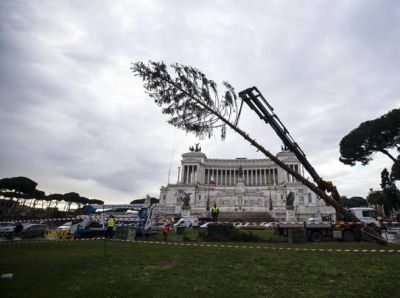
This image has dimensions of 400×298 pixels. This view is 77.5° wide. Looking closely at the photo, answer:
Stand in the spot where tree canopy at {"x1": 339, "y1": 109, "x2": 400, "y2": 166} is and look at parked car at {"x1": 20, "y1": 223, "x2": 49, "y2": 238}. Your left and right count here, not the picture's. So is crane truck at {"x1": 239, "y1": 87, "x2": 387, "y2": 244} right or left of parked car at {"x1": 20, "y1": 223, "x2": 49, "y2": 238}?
left

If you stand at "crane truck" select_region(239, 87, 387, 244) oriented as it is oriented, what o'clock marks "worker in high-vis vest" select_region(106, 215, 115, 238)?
The worker in high-vis vest is roughly at 6 o'clock from the crane truck.

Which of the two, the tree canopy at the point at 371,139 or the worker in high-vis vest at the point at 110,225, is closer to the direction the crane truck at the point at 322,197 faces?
the tree canopy

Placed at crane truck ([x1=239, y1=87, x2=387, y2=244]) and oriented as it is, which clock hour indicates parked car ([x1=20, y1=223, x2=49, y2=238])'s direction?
The parked car is roughly at 6 o'clock from the crane truck.

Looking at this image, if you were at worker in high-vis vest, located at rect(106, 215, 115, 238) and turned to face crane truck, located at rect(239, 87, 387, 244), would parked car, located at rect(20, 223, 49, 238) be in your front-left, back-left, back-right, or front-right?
back-left

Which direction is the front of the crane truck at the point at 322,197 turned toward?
to the viewer's right

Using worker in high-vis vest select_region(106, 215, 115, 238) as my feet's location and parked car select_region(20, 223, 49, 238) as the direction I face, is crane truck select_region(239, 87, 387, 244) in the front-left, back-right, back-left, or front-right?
back-right
